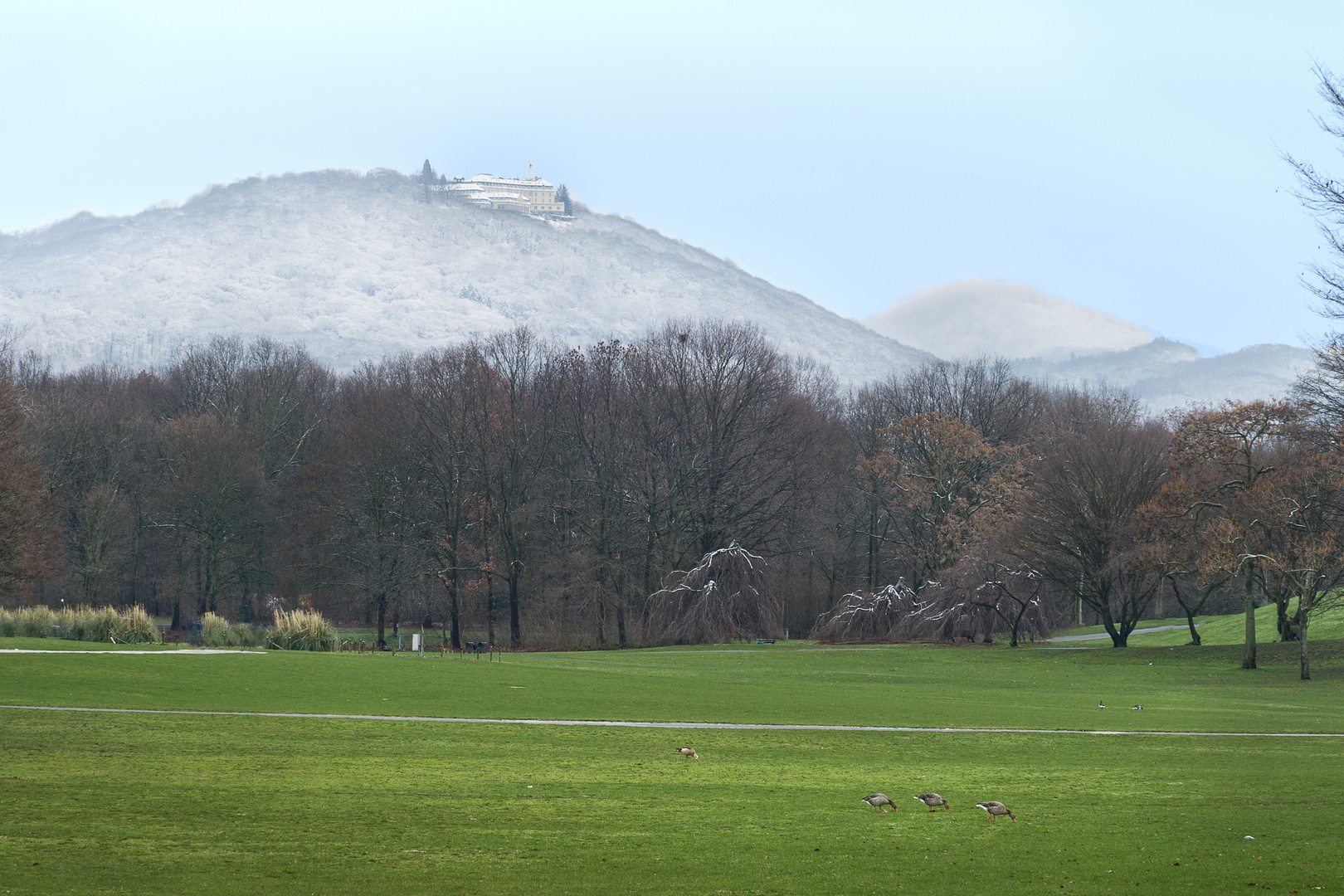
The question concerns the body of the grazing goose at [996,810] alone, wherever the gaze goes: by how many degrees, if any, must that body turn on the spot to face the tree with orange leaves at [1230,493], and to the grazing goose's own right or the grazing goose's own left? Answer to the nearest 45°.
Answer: approximately 90° to the grazing goose's own left

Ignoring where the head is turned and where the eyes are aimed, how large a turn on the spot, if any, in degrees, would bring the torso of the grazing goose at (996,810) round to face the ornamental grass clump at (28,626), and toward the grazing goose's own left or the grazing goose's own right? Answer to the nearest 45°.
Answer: approximately 135° to the grazing goose's own left

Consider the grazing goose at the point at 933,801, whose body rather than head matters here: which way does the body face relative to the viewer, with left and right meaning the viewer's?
facing to the right of the viewer

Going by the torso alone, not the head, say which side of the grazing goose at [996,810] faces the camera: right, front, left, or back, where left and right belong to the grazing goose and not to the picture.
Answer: right

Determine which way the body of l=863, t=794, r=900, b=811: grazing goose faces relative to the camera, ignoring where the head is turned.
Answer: to the viewer's right

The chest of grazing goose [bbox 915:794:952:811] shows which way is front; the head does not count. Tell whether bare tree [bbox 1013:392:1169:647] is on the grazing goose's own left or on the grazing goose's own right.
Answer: on the grazing goose's own left

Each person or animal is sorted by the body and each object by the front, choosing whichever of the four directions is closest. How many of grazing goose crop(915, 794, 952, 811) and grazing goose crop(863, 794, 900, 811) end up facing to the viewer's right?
2
